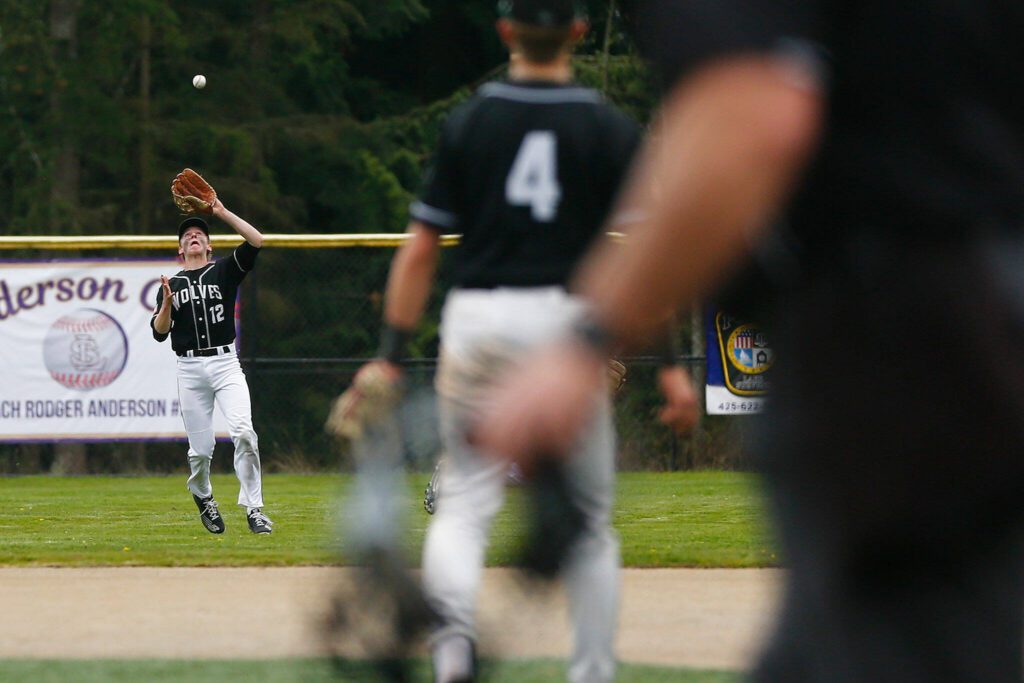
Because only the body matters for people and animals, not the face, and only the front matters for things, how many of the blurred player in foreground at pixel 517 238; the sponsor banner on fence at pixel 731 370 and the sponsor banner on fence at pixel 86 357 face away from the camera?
1

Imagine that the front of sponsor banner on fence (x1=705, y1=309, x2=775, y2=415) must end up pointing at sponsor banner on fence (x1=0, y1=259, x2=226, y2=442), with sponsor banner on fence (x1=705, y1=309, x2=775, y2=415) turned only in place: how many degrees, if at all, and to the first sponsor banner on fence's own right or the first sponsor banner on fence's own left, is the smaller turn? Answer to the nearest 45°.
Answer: approximately 90° to the first sponsor banner on fence's own right

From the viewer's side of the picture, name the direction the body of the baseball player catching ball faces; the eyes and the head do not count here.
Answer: toward the camera

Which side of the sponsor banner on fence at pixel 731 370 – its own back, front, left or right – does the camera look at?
front

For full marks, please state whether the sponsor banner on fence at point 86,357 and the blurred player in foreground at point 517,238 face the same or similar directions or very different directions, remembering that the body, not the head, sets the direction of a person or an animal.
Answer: very different directions

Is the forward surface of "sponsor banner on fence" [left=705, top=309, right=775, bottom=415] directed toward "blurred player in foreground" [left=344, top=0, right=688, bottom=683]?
yes

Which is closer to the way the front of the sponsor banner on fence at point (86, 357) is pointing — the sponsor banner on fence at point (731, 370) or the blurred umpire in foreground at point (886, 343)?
the blurred umpire in foreground

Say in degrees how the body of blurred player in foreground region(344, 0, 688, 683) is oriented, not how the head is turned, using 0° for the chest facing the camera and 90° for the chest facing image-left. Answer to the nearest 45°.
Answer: approximately 180°

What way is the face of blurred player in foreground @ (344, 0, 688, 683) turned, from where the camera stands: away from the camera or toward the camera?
away from the camera

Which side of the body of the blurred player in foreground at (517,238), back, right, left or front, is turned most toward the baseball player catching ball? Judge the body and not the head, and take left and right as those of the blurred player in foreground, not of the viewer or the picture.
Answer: front

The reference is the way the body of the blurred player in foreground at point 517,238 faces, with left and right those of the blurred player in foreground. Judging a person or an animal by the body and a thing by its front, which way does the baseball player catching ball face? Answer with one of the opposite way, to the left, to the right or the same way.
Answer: the opposite way

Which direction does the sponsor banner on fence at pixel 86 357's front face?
toward the camera

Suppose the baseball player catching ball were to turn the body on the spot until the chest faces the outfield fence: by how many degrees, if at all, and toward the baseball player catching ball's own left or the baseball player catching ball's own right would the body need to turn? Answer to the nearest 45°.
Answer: approximately 180°

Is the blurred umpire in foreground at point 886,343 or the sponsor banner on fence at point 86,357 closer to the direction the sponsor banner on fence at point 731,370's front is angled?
the blurred umpire in foreground

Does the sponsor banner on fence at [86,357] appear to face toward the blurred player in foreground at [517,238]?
yes

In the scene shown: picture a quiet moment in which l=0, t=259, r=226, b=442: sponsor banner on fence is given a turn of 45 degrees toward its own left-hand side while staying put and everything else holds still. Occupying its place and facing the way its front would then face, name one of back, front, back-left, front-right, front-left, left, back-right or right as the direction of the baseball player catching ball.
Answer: front-right
